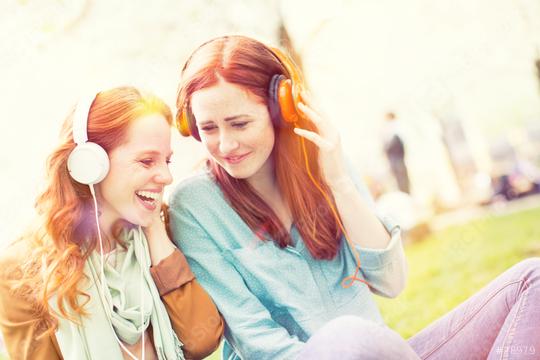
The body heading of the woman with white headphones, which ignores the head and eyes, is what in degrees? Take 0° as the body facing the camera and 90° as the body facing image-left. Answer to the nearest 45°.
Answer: approximately 315°

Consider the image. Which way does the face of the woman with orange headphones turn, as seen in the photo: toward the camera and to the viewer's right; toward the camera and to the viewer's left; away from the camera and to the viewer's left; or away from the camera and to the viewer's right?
toward the camera and to the viewer's left

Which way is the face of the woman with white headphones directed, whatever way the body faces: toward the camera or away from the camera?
toward the camera
